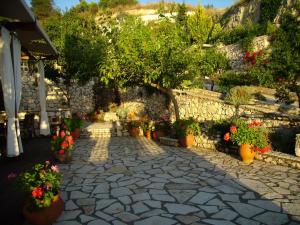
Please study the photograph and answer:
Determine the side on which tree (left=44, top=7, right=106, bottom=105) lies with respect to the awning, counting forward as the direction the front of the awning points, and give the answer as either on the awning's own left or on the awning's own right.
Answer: on the awning's own left

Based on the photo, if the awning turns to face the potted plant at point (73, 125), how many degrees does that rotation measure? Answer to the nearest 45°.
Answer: approximately 90° to its left

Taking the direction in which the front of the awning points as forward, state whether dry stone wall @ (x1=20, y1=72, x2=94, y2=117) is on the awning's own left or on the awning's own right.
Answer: on the awning's own left

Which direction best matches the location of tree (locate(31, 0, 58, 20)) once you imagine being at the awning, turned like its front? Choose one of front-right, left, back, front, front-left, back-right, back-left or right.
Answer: left

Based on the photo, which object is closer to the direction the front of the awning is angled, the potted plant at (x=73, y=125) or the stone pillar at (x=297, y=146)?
the stone pillar

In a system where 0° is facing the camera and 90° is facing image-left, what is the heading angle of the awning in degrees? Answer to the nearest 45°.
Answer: approximately 270°

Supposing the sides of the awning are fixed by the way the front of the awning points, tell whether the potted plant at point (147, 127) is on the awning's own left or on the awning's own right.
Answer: on the awning's own left

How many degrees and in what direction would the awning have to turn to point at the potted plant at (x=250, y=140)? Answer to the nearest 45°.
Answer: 0° — it already faces it

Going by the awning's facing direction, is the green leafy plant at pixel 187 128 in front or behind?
in front

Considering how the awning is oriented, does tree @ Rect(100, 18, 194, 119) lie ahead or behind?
ahead

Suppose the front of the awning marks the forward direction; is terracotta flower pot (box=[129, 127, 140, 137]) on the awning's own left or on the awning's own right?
on the awning's own left
